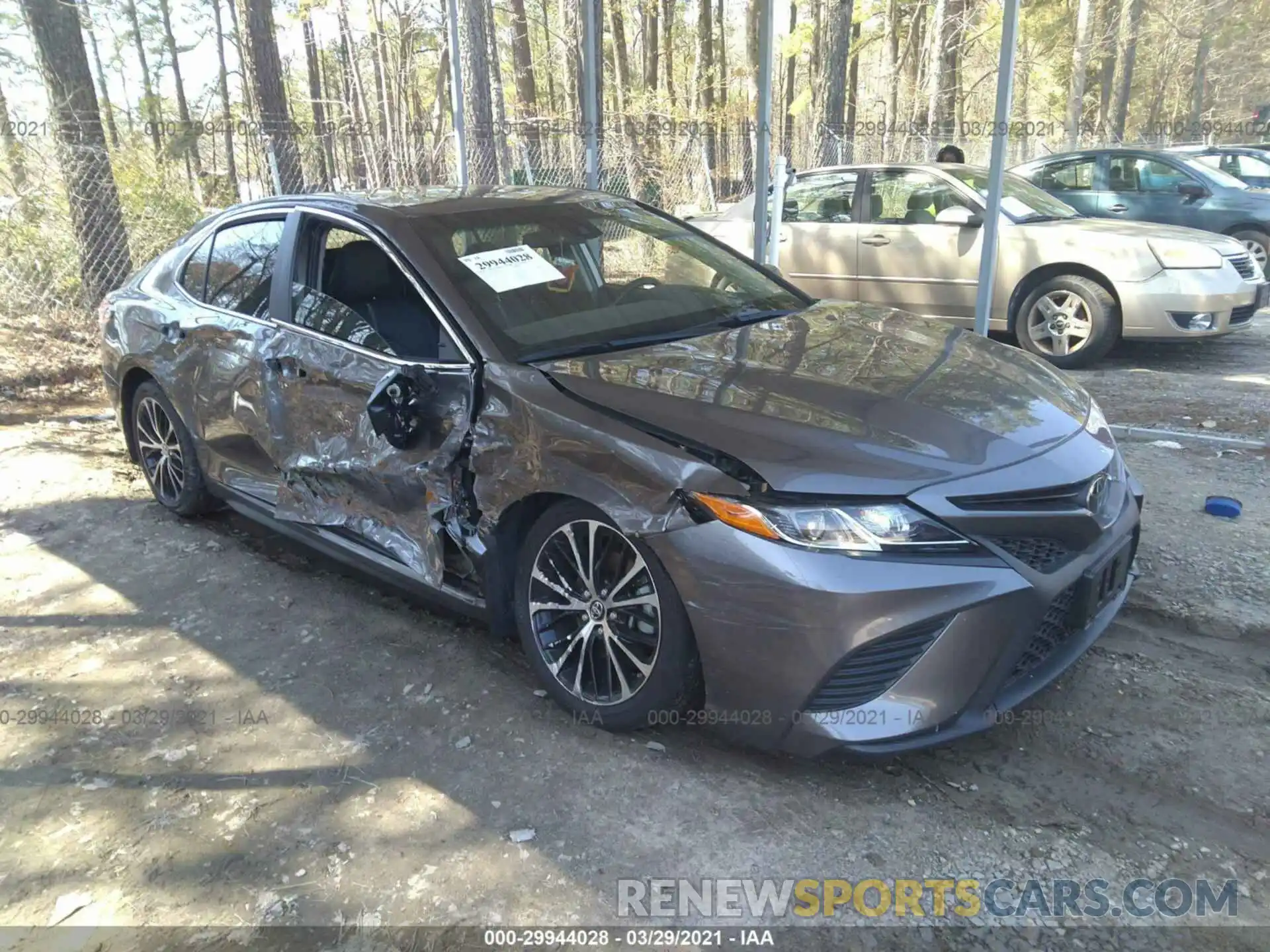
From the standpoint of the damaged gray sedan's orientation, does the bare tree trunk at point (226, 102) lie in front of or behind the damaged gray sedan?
behind

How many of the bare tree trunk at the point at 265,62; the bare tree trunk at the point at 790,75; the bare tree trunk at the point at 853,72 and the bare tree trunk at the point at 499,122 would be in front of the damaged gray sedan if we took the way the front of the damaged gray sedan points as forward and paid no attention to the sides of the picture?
0

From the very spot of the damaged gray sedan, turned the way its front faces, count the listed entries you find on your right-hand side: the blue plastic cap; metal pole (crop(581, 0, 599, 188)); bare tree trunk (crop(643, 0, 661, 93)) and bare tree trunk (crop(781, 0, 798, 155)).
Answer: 0

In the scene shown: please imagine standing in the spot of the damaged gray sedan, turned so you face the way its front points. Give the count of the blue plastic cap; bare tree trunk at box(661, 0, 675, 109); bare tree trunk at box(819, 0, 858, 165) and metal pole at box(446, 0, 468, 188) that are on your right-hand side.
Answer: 0

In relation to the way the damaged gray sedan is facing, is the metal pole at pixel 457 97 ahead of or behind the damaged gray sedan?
behind

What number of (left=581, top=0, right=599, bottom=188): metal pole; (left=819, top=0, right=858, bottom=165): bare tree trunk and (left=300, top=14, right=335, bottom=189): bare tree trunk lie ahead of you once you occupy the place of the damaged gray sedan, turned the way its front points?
0

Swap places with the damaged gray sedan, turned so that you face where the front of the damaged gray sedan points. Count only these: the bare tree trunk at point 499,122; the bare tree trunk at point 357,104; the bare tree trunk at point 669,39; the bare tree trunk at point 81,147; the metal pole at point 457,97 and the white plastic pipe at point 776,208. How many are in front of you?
0

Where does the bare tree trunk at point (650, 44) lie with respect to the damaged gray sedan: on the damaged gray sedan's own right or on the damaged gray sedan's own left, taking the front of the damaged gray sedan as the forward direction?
on the damaged gray sedan's own left

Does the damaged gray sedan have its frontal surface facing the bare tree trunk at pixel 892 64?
no

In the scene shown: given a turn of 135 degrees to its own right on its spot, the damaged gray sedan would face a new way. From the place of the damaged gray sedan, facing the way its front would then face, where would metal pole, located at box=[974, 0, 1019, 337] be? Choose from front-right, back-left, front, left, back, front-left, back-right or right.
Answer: back-right

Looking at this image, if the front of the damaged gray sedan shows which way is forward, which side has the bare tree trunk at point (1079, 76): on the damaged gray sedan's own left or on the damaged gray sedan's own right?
on the damaged gray sedan's own left

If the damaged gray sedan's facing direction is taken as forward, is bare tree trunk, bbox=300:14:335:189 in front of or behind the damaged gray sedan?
behind

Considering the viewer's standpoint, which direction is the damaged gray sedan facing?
facing the viewer and to the right of the viewer

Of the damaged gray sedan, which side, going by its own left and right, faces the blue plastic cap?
left

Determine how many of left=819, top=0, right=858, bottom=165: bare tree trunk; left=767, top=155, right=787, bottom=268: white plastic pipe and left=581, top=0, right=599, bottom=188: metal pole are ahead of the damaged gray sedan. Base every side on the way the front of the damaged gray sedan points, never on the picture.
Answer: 0

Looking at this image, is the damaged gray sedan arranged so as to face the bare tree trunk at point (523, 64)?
no

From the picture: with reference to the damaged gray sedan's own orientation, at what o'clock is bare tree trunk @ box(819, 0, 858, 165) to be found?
The bare tree trunk is roughly at 8 o'clock from the damaged gray sedan.

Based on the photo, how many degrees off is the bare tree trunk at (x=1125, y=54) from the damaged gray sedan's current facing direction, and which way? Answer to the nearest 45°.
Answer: approximately 90° to its left

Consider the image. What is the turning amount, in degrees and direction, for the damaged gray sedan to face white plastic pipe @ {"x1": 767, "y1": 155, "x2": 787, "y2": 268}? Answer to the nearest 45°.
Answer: approximately 135° to its left

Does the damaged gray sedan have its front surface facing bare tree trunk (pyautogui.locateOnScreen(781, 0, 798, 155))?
no

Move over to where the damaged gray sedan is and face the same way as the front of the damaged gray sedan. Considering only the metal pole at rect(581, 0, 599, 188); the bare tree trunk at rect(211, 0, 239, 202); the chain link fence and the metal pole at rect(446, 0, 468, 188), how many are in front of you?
0
